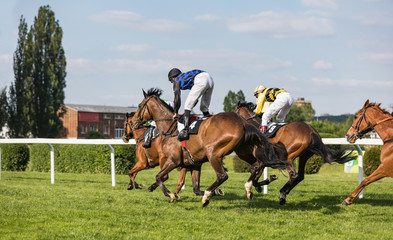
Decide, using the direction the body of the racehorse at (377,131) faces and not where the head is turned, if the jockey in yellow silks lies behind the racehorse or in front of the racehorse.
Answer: in front

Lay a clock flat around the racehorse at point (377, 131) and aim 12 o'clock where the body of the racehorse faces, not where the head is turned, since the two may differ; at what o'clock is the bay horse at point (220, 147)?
The bay horse is roughly at 11 o'clock from the racehorse.

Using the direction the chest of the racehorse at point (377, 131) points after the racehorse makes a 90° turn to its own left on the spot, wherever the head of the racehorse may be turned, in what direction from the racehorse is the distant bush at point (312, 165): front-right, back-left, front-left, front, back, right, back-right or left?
back

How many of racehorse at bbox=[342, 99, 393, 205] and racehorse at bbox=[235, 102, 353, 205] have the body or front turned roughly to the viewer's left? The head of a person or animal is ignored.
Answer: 2

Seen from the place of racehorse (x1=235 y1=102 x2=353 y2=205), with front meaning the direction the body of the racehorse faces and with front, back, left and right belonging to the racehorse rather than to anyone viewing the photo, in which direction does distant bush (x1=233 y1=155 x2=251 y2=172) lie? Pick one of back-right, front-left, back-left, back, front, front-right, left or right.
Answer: right

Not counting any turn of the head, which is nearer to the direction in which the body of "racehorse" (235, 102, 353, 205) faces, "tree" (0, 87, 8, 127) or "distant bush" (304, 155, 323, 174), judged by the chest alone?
the tree

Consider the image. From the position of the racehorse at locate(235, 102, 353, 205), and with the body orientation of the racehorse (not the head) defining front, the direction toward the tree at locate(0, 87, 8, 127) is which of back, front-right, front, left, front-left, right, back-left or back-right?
front-right

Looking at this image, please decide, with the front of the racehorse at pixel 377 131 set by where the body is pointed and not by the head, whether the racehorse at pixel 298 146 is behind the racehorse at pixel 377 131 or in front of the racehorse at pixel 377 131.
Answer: in front

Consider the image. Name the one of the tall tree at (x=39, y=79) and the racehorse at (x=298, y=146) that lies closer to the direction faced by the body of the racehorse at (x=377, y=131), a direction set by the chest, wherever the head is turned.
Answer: the racehorse

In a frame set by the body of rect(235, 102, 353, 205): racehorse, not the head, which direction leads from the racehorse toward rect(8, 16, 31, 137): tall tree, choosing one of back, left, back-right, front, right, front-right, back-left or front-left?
front-right

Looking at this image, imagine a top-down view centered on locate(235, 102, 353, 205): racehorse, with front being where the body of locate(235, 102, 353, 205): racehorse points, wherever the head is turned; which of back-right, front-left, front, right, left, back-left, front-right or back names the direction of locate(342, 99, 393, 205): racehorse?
back

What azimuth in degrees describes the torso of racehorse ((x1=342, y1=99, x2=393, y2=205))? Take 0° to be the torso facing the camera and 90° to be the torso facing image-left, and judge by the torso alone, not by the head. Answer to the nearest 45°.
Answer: approximately 90°

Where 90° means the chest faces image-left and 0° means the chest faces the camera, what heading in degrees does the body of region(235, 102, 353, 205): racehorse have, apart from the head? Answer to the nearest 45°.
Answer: approximately 90°
